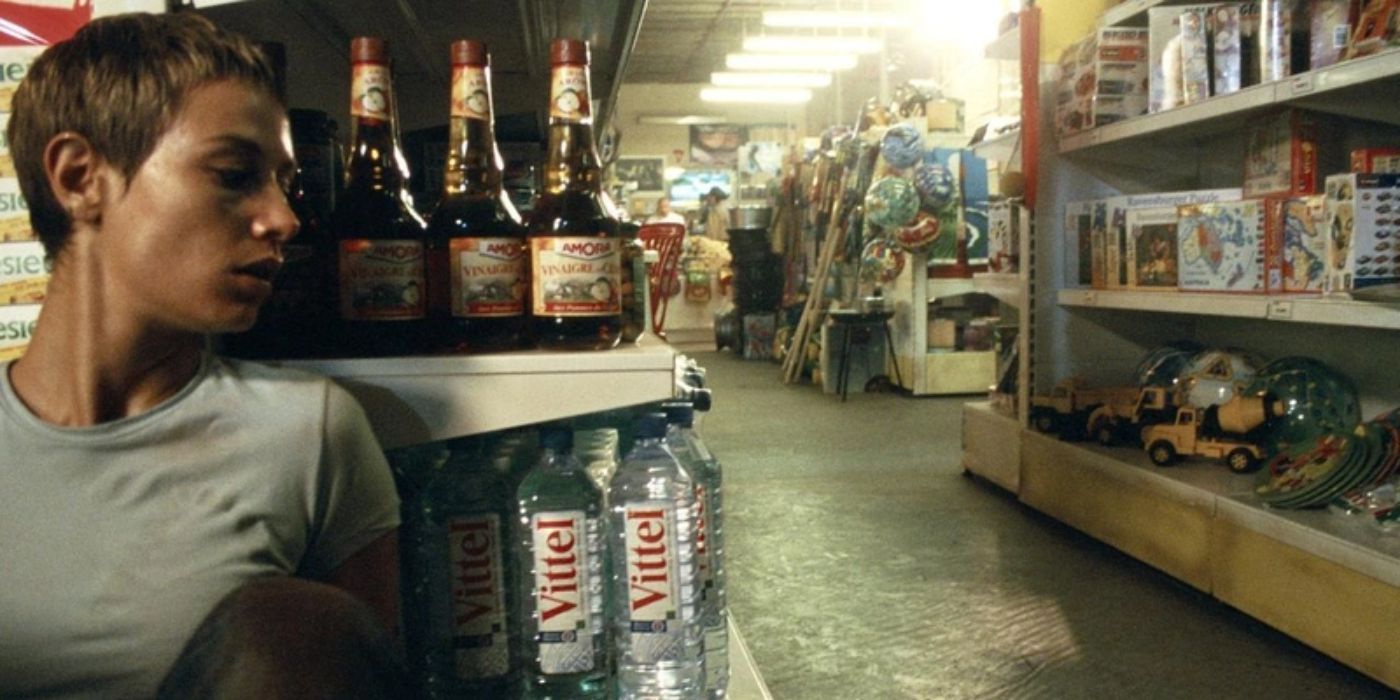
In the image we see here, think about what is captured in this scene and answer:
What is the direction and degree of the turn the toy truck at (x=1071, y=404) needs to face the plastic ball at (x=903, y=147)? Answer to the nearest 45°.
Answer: approximately 90° to its right

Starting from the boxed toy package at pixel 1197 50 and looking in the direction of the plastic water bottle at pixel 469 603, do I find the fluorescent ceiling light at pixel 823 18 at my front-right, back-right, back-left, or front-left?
back-right

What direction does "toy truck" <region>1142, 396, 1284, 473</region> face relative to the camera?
to the viewer's left

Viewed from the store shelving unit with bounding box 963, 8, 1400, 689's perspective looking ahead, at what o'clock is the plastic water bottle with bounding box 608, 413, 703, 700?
The plastic water bottle is roughly at 11 o'clock from the store shelving unit.

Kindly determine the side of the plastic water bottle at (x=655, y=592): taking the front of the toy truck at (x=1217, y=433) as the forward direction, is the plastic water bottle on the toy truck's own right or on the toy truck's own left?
on the toy truck's own left

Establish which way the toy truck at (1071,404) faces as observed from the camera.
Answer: facing to the left of the viewer

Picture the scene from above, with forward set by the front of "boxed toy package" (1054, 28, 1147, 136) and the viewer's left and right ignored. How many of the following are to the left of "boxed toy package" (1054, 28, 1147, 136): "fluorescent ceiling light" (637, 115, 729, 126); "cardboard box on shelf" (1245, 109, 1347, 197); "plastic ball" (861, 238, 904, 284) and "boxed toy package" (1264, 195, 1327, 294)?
2

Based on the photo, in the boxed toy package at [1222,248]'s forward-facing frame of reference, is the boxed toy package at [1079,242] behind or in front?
behind

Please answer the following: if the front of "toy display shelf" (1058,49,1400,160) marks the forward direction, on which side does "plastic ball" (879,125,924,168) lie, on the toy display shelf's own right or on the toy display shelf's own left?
on the toy display shelf's own right

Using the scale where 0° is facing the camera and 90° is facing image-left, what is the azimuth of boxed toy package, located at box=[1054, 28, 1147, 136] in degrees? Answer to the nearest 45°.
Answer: approximately 45°

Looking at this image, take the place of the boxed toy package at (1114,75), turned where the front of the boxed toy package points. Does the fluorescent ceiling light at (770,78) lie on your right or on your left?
on your right

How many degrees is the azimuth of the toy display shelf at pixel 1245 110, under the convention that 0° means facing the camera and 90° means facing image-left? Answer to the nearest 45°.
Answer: approximately 45°

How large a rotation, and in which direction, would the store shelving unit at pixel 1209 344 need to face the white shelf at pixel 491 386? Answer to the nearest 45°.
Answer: approximately 45° to its left
